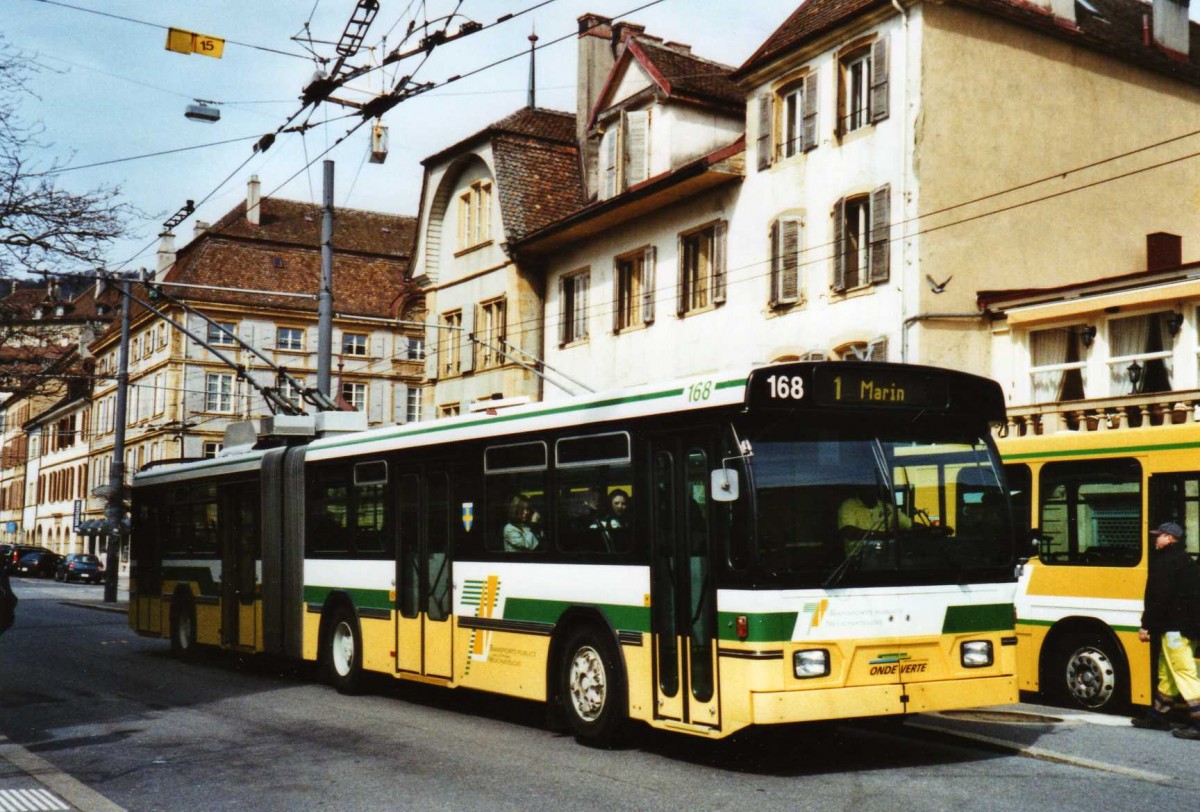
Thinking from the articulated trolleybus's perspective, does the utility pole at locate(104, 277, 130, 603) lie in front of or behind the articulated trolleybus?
behind

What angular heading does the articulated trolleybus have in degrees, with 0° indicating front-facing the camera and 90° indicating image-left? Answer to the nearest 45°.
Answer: approximately 315°

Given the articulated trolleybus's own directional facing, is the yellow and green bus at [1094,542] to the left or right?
on its left
